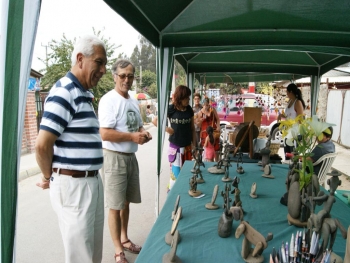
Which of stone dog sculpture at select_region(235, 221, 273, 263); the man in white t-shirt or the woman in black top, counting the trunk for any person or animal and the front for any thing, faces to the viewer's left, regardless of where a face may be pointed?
the stone dog sculpture

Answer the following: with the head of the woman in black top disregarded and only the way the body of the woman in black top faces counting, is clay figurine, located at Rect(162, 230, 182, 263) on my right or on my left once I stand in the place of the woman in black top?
on my right

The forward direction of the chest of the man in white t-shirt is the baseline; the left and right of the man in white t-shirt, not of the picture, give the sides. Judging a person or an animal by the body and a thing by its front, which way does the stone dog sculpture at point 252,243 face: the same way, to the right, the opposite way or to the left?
the opposite way

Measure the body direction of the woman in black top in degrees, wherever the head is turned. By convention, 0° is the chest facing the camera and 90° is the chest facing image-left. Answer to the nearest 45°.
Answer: approximately 315°

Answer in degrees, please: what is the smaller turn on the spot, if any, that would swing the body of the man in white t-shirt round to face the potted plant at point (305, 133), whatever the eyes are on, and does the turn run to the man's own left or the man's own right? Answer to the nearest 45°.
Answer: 0° — they already face it

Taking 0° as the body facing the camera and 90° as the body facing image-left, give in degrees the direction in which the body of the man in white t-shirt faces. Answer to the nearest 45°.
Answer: approximately 315°

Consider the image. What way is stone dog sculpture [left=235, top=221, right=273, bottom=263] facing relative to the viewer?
to the viewer's left

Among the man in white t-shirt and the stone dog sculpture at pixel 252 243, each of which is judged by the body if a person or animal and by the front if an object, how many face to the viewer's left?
1
